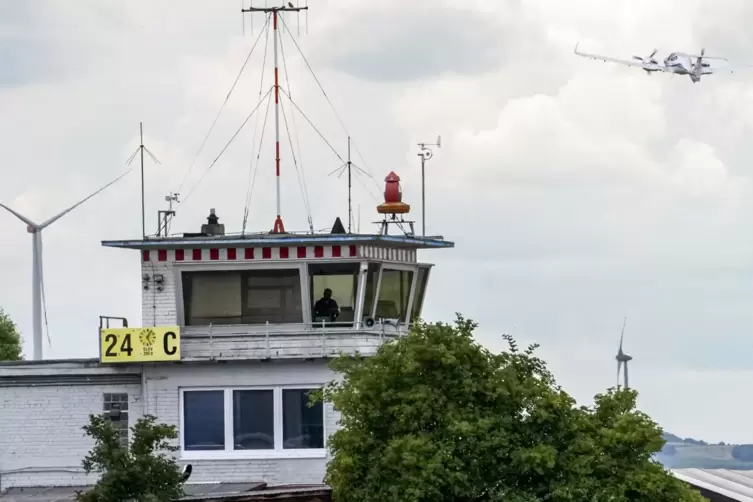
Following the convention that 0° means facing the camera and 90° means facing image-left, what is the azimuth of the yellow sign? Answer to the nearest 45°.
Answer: approximately 0°

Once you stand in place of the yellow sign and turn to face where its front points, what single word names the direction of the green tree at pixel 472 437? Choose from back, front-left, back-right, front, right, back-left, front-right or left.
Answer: front-left

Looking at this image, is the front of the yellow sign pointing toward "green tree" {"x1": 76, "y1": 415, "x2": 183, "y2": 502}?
yes
